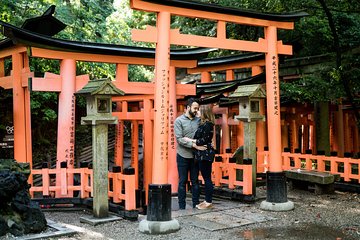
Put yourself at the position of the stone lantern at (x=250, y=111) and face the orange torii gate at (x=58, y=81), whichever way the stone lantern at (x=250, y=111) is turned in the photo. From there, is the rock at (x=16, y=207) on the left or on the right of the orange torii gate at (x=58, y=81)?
left

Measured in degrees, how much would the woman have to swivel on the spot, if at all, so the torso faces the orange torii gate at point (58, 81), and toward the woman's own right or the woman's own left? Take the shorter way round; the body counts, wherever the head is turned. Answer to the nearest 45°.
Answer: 0° — they already face it

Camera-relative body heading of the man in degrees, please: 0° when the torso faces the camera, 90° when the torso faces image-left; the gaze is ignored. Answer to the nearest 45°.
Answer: approximately 315°

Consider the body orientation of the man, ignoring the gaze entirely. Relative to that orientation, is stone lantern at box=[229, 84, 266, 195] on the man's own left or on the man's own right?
on the man's own left

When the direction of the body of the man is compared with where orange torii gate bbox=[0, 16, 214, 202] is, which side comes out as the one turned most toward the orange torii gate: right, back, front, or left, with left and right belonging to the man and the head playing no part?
back

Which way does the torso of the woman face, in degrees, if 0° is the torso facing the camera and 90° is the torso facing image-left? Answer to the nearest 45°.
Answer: approximately 90°

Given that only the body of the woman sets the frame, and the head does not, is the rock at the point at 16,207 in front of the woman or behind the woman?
in front

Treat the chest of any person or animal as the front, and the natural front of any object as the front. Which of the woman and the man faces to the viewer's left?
the woman

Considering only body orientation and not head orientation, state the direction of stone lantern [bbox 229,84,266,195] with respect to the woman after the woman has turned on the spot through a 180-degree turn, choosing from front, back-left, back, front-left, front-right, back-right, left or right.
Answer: front-left

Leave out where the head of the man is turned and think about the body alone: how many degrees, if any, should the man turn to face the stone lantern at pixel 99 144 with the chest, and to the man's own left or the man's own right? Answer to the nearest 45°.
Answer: approximately 135° to the man's own right
